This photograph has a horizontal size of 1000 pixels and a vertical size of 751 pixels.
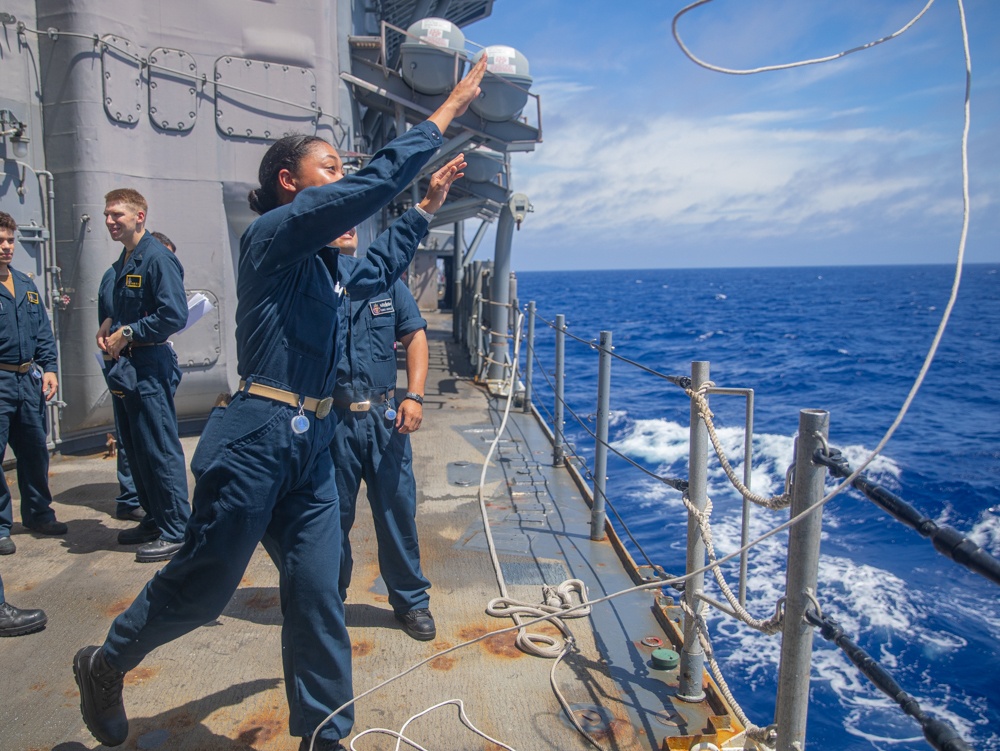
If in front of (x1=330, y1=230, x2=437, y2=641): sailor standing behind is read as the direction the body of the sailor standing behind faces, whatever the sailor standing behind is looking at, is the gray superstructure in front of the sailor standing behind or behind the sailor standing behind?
behind

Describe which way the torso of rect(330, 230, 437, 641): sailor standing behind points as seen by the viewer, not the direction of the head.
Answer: toward the camera

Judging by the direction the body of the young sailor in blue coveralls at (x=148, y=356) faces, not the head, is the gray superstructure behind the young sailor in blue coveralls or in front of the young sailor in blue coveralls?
behind

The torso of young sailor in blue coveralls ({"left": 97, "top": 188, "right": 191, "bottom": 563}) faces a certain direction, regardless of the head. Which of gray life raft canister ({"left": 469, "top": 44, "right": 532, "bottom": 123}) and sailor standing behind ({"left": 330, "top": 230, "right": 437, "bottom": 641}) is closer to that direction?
the sailor standing behind

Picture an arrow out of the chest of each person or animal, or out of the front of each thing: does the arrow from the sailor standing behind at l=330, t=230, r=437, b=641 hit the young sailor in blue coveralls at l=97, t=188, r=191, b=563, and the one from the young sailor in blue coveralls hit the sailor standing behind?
no

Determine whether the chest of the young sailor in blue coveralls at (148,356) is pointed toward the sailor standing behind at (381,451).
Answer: no

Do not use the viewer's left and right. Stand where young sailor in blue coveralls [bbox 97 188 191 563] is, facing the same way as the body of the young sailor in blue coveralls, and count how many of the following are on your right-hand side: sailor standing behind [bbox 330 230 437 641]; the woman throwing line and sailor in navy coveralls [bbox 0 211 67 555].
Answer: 1

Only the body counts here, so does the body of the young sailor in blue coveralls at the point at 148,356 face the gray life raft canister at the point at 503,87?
no

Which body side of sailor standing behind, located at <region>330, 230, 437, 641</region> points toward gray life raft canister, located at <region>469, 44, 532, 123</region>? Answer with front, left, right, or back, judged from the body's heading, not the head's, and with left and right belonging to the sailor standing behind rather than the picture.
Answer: back

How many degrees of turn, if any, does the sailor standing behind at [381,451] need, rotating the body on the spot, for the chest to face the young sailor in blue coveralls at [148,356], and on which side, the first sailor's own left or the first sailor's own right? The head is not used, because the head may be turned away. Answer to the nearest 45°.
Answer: approximately 135° to the first sailor's own right

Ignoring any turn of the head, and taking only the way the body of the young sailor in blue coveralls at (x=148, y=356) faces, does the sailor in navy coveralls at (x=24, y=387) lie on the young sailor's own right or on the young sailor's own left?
on the young sailor's own right

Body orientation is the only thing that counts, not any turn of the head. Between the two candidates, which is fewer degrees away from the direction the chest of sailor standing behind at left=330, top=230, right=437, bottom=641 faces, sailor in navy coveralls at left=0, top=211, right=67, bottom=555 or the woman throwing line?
the woman throwing line

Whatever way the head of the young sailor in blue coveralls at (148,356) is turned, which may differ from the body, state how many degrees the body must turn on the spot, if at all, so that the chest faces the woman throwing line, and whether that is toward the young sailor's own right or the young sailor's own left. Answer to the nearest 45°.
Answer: approximately 45° to the young sailor's own left

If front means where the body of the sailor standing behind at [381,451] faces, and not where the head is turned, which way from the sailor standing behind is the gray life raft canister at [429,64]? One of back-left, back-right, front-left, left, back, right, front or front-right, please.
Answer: back

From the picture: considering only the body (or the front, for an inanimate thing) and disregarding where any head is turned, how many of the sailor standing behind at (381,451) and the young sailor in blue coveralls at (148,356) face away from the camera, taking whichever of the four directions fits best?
0

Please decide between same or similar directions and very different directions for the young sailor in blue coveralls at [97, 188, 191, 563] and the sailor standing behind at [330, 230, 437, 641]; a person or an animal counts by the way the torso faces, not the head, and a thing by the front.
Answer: same or similar directions
